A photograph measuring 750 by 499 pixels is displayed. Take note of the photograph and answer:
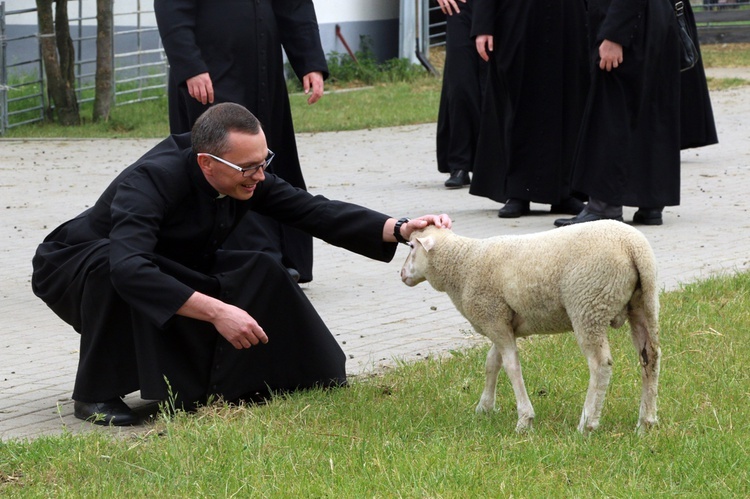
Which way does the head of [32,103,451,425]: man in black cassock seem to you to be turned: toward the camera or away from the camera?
toward the camera

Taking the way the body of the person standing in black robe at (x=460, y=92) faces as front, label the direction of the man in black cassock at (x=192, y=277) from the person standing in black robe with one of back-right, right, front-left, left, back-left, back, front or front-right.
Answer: front-left

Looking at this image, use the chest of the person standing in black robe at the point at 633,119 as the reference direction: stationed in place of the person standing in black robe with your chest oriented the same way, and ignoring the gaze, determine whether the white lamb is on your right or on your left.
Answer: on your left

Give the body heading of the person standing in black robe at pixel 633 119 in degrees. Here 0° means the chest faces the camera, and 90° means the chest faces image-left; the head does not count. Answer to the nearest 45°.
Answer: approximately 90°

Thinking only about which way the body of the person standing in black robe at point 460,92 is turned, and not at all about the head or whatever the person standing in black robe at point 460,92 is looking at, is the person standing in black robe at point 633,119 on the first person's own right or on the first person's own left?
on the first person's own left

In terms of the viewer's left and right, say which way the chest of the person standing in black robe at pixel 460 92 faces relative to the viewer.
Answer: facing the viewer and to the left of the viewer

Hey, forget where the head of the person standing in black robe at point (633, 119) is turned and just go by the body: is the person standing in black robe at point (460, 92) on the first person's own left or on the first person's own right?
on the first person's own right

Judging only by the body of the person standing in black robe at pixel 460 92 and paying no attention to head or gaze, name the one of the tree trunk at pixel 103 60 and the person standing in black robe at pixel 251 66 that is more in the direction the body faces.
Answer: the person standing in black robe

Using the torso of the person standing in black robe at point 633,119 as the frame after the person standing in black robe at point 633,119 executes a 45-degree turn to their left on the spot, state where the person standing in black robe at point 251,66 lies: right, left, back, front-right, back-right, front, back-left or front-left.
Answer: front

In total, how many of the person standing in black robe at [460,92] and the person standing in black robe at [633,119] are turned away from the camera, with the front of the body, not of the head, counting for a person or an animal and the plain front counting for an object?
0

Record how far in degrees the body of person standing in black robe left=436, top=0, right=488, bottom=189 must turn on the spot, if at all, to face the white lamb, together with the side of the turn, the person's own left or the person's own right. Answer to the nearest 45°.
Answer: approximately 45° to the person's own left

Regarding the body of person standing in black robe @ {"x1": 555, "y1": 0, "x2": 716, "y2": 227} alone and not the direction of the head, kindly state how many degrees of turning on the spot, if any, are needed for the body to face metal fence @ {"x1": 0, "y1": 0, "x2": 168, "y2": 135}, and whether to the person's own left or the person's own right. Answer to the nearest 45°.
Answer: approximately 45° to the person's own right
